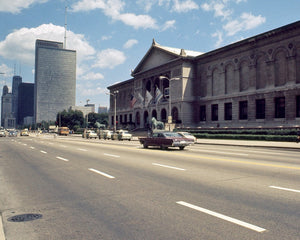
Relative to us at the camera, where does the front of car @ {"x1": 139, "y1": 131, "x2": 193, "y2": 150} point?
facing away from the viewer and to the left of the viewer
